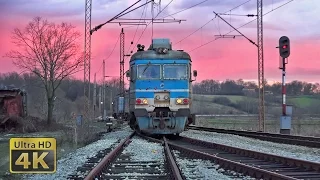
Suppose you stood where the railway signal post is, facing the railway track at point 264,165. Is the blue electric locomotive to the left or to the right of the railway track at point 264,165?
right

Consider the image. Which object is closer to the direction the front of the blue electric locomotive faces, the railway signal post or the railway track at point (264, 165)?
the railway track

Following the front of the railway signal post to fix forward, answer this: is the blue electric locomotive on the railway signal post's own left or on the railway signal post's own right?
on the railway signal post's own right

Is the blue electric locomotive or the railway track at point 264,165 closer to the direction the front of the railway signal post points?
the railway track

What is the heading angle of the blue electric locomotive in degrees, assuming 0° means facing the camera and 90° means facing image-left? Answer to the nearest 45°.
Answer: approximately 0°

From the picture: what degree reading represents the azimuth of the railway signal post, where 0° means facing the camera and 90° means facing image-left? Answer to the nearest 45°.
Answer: approximately 0°

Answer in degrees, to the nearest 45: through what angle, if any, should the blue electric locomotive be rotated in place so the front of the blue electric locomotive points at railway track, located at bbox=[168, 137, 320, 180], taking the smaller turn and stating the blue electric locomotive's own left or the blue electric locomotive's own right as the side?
0° — it already faces it

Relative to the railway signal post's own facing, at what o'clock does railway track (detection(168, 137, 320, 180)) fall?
The railway track is roughly at 12 o'clock from the railway signal post.

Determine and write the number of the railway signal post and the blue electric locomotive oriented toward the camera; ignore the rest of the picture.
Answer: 2

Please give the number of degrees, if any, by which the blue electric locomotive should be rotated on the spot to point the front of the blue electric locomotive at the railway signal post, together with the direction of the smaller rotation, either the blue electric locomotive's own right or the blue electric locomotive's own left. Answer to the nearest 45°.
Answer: approximately 135° to the blue electric locomotive's own left
